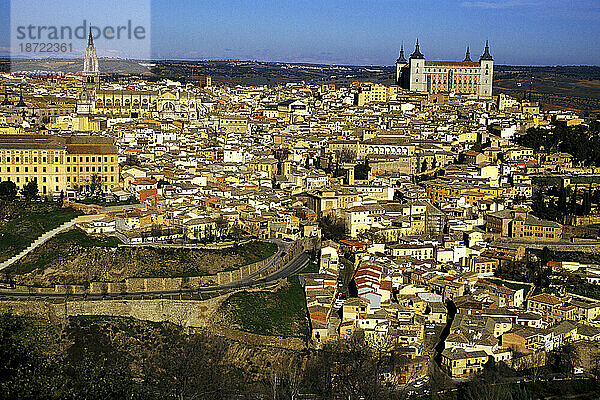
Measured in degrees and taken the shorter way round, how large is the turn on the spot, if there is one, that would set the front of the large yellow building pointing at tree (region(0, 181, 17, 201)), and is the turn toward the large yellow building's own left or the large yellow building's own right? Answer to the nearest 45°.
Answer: approximately 45° to the large yellow building's own right

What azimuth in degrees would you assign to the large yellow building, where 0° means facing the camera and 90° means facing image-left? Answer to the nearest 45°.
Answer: approximately 0°

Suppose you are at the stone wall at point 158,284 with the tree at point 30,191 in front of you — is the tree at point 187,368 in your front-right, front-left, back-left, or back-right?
back-left
